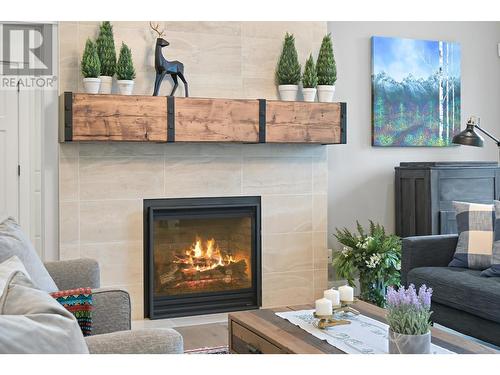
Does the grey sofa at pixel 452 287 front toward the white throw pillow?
yes

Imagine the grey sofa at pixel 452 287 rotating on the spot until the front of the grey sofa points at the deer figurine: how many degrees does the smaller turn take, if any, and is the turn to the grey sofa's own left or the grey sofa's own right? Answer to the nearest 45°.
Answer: approximately 45° to the grey sofa's own right

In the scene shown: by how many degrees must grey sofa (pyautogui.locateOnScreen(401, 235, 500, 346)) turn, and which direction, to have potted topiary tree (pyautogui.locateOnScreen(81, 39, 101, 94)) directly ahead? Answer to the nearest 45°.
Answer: approximately 45° to its right

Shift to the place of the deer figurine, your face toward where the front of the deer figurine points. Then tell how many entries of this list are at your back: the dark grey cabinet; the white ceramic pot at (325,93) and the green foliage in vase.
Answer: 3

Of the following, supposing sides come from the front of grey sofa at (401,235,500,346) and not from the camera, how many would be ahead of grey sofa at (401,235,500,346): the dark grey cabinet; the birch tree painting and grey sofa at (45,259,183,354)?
1

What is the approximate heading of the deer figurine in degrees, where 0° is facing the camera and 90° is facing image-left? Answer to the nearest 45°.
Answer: approximately 90°

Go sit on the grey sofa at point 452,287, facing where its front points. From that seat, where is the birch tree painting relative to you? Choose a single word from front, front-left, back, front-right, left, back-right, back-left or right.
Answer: back-right

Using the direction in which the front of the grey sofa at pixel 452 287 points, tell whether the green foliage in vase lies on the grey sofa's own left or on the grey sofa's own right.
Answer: on the grey sofa's own right

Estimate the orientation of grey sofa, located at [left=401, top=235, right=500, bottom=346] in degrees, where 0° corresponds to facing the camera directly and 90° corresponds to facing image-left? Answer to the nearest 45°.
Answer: approximately 45°

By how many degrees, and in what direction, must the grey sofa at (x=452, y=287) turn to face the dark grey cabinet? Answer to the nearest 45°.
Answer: approximately 135° to its right

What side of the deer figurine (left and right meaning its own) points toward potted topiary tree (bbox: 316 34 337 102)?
back

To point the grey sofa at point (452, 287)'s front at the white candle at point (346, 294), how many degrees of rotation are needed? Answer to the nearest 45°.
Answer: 0° — it already faces it

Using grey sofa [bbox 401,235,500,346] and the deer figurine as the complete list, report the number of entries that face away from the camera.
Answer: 0
